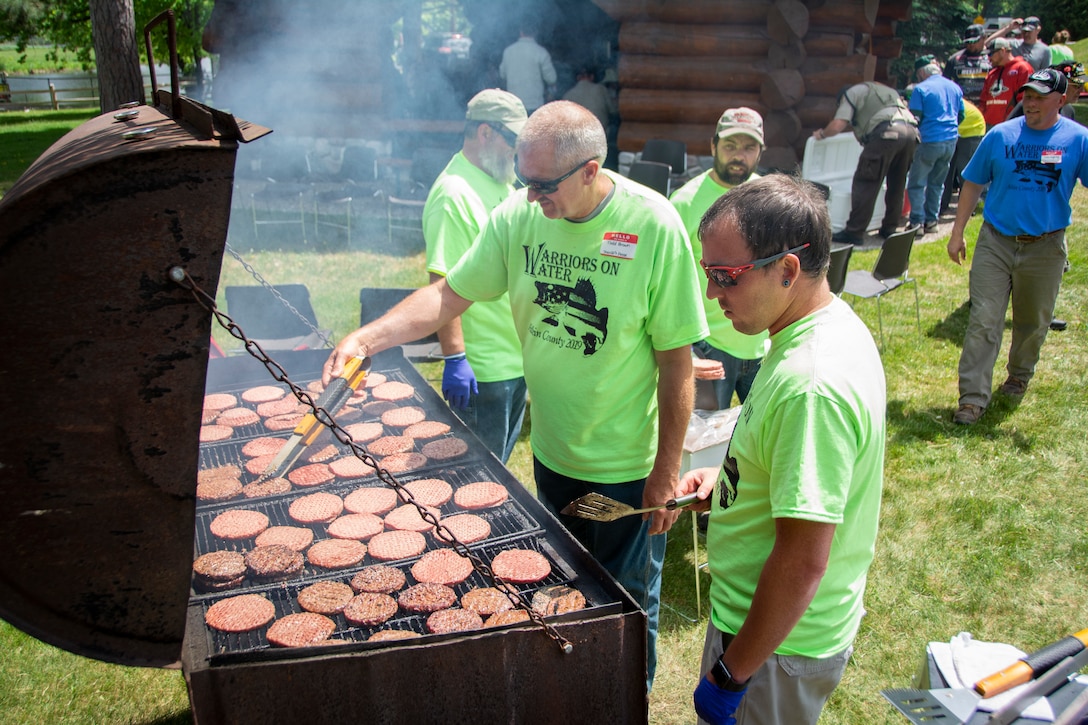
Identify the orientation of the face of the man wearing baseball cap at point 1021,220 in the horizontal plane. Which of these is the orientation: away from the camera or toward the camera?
toward the camera

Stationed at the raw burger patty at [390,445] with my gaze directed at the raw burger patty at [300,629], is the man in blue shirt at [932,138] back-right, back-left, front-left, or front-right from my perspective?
back-left

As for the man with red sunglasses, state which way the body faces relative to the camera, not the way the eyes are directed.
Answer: to the viewer's left

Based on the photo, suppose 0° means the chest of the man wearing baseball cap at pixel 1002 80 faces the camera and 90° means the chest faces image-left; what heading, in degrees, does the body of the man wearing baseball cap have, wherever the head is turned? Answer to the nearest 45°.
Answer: approximately 45°

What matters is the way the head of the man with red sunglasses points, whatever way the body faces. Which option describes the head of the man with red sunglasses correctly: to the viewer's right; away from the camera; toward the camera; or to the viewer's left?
to the viewer's left

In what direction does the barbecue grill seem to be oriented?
to the viewer's right

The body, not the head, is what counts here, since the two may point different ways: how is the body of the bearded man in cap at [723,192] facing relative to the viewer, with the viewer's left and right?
facing the viewer

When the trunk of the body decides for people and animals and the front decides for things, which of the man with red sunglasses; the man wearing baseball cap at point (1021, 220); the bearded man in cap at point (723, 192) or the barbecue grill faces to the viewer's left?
the man with red sunglasses

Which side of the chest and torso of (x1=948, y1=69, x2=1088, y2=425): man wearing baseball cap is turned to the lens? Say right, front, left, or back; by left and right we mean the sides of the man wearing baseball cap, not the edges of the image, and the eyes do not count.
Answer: front

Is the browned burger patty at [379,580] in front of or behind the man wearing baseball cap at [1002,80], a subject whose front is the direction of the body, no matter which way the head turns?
in front

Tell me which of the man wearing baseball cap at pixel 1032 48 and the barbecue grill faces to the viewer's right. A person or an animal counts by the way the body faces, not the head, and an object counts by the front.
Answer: the barbecue grill
